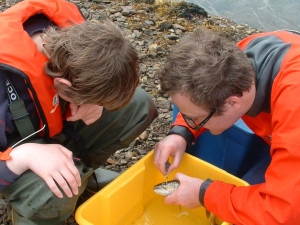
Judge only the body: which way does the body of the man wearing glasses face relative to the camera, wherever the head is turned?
to the viewer's left

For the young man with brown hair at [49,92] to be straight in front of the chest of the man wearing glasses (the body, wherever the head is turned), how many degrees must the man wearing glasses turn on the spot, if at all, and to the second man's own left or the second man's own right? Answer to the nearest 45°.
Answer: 0° — they already face them
